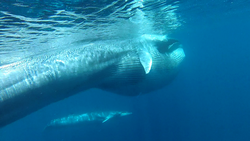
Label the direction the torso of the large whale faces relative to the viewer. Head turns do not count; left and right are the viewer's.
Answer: facing away from the viewer and to the right of the viewer

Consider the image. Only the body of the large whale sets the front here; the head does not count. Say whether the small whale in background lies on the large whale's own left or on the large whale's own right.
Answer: on the large whale's own left
